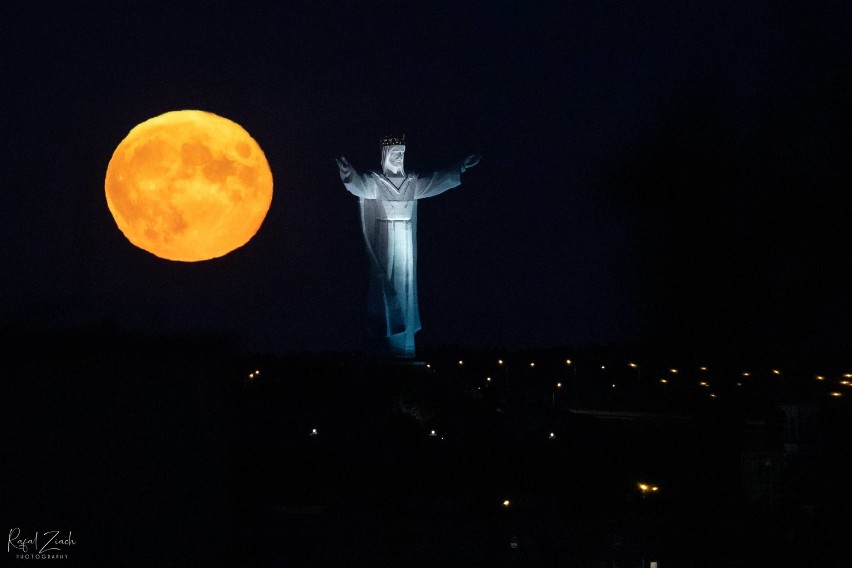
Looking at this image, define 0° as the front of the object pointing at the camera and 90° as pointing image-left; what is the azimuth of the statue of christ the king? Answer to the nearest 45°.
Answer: approximately 315°
